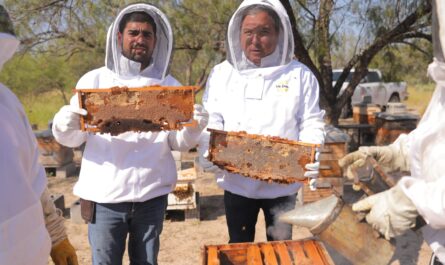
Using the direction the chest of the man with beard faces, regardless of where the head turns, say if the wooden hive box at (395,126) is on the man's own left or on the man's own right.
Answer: on the man's own left

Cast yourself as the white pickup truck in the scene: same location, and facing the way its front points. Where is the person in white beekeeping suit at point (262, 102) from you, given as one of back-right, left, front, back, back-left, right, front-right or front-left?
front-left

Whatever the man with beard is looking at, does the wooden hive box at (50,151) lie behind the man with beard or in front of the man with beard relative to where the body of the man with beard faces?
behind

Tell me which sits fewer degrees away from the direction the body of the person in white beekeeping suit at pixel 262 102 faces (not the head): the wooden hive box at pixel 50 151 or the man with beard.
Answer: the man with beard

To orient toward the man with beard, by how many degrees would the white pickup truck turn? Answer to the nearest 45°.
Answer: approximately 45° to its left

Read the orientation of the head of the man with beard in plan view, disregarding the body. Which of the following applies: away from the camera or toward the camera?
toward the camera

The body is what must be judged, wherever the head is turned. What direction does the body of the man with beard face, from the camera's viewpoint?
toward the camera

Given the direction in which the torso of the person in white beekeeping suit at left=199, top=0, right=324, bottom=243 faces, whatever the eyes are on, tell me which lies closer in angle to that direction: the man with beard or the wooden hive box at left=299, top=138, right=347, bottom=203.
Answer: the man with beard

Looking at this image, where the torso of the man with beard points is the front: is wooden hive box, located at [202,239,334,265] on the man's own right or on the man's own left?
on the man's own left

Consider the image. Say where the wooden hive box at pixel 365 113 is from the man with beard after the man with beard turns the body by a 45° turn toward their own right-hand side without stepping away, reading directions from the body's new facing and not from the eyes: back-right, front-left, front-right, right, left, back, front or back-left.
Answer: back

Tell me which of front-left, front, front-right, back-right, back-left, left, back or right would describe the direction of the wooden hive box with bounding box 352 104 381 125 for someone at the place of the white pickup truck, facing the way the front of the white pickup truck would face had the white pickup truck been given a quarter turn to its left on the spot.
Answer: front-right

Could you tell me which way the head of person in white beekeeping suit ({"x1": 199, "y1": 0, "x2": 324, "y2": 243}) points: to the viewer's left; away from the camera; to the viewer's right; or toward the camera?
toward the camera

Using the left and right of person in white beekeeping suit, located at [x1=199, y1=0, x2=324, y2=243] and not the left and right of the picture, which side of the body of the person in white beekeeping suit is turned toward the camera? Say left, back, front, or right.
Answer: front

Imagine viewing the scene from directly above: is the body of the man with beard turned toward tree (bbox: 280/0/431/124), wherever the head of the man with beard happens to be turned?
no

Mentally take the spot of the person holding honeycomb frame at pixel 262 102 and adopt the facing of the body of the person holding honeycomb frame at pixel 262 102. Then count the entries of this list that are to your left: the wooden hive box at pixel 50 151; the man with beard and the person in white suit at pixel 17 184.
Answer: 0

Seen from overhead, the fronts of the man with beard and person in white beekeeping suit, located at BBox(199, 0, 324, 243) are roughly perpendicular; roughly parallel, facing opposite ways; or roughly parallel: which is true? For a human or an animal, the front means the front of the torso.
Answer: roughly parallel

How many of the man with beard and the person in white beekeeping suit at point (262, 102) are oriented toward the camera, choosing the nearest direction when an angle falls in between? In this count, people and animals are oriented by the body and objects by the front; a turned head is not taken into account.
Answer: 2
